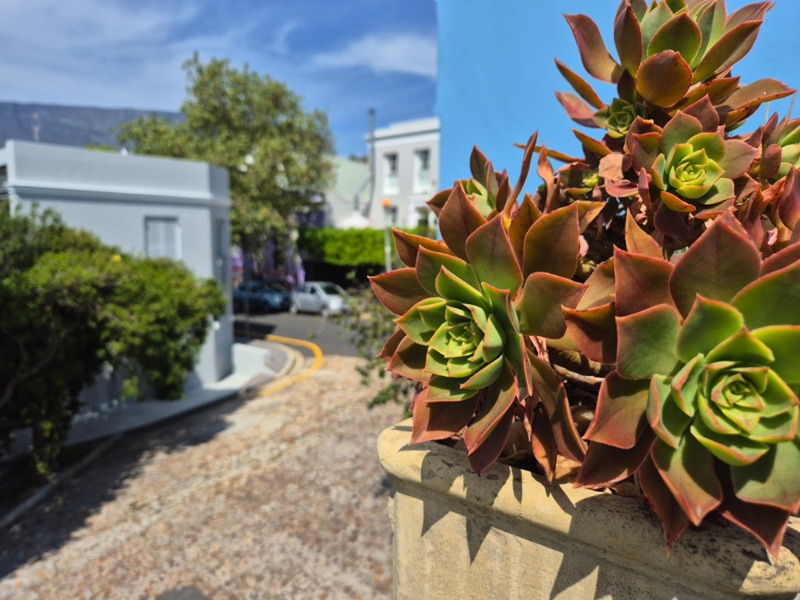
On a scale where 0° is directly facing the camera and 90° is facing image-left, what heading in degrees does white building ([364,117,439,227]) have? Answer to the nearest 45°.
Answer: approximately 45°

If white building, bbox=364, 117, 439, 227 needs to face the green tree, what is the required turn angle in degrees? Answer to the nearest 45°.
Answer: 0° — it already faces it

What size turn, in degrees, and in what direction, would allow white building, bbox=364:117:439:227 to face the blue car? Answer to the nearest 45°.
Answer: approximately 45° to its right

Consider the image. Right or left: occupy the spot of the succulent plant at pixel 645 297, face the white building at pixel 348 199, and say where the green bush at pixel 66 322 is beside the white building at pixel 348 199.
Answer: left

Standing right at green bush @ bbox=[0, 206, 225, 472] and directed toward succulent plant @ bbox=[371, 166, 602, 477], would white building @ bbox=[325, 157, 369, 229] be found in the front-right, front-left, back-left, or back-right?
back-left

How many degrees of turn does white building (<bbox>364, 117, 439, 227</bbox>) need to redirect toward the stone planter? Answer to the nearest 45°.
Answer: approximately 45° to its left

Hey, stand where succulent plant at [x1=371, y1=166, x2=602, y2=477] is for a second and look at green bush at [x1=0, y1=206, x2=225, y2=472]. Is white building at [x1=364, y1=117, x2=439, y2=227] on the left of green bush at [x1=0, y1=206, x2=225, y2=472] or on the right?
right

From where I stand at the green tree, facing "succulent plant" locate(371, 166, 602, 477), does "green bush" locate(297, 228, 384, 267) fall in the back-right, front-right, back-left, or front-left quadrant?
back-left

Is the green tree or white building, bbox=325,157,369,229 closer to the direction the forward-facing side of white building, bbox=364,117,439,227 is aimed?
the green tree

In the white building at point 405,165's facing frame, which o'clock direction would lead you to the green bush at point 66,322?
The green bush is roughly at 11 o'clock from the white building.

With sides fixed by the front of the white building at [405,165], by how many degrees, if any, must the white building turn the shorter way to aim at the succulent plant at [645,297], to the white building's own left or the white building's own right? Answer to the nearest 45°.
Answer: approximately 45° to the white building's own left
